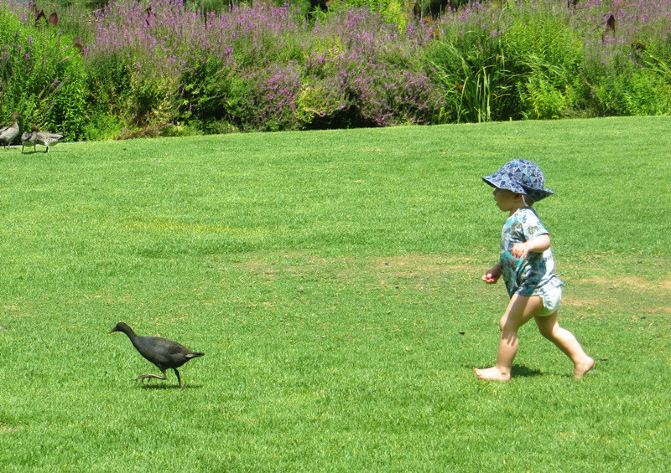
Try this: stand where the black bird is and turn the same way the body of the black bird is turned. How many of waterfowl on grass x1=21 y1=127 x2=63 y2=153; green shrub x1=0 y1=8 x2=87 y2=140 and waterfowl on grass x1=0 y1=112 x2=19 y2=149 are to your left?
0

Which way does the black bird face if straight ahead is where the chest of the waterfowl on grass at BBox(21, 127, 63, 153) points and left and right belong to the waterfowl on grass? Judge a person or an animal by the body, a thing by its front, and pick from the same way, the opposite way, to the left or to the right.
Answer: the same way

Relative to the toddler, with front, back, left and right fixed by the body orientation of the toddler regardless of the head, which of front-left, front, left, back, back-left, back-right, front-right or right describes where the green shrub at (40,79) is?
front-right

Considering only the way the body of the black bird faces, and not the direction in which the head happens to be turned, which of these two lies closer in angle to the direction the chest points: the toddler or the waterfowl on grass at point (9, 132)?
the waterfowl on grass

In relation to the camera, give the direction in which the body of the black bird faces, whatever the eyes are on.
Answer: to the viewer's left

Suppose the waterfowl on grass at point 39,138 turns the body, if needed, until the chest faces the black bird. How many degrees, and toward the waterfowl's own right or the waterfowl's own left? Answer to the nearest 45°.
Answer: approximately 90° to the waterfowl's own left

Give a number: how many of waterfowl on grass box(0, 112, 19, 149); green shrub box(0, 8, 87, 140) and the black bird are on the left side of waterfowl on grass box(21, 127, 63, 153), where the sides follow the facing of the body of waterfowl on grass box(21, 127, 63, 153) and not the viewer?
1

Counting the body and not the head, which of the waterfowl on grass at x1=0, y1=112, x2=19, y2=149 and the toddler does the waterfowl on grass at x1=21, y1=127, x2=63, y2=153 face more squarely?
the waterfowl on grass

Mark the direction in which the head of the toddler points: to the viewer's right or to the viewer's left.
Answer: to the viewer's left

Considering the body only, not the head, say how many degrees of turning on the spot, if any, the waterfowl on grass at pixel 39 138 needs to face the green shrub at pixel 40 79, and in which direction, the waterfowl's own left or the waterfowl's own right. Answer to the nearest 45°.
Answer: approximately 90° to the waterfowl's own right

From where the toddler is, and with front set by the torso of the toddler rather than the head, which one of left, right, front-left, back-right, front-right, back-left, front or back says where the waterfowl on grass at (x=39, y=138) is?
front-right

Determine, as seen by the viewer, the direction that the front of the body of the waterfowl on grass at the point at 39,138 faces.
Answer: to the viewer's left

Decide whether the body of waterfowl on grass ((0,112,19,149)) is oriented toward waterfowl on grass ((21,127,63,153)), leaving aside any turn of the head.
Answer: yes

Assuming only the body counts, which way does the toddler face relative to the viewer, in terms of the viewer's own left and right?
facing to the left of the viewer
